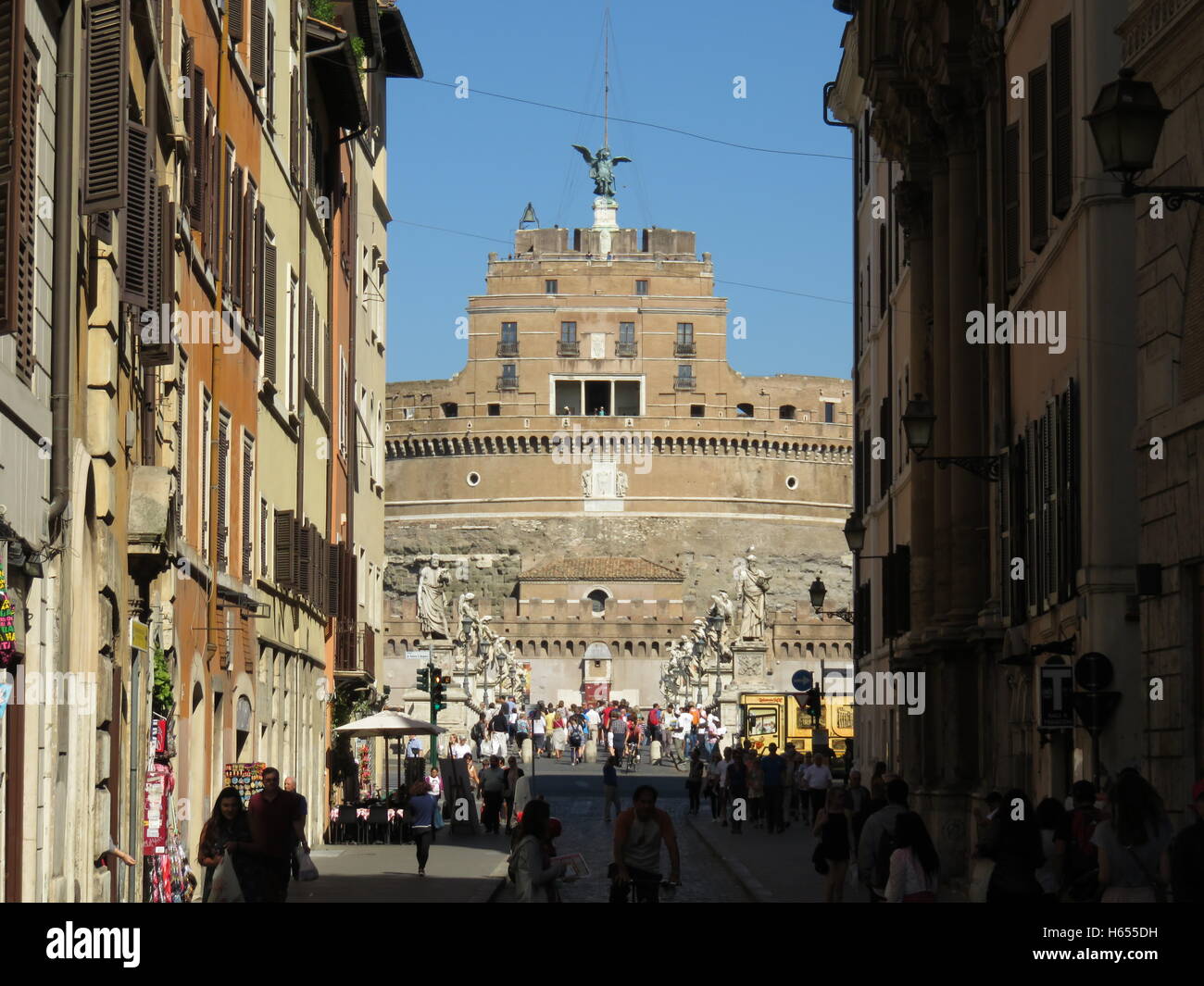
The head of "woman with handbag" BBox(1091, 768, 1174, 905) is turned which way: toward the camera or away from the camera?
away from the camera

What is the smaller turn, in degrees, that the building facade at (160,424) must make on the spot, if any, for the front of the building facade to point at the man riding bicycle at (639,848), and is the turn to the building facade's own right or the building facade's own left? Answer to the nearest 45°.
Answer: approximately 45° to the building facade's own right

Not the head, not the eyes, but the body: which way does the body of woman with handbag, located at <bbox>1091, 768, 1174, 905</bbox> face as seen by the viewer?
away from the camera

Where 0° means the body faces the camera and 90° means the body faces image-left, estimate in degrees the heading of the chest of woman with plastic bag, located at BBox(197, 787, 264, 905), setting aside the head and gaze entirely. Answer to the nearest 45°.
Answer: approximately 0°

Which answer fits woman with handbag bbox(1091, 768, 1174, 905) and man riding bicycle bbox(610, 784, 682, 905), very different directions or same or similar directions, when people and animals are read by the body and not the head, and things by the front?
very different directions

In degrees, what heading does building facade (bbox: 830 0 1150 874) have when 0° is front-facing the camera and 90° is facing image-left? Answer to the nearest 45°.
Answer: approximately 90°

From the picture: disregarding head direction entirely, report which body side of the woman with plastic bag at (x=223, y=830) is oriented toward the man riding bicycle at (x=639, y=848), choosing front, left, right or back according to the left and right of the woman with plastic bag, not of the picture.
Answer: left

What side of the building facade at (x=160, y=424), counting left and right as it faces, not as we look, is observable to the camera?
right
